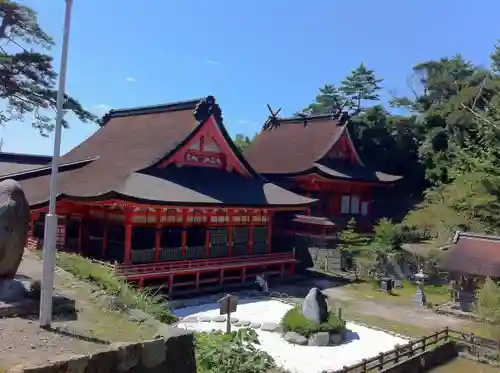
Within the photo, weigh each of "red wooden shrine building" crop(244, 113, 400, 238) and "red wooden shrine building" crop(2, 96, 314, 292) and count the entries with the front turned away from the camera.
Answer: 0

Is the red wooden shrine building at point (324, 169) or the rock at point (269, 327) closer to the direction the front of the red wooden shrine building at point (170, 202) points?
the rock

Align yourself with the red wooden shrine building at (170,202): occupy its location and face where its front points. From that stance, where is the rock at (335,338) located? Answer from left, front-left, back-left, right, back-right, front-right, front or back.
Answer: left

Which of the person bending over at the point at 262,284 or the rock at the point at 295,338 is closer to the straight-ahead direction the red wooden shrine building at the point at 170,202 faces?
the rock

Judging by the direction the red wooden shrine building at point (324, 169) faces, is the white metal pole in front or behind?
in front

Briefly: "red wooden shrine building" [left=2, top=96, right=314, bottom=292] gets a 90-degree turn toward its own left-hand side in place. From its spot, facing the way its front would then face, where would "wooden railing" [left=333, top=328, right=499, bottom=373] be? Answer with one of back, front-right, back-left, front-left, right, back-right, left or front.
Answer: front

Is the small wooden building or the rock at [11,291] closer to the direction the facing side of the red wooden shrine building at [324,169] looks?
the rock

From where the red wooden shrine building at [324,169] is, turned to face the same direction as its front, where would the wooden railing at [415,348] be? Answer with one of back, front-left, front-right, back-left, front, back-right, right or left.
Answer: front-left
